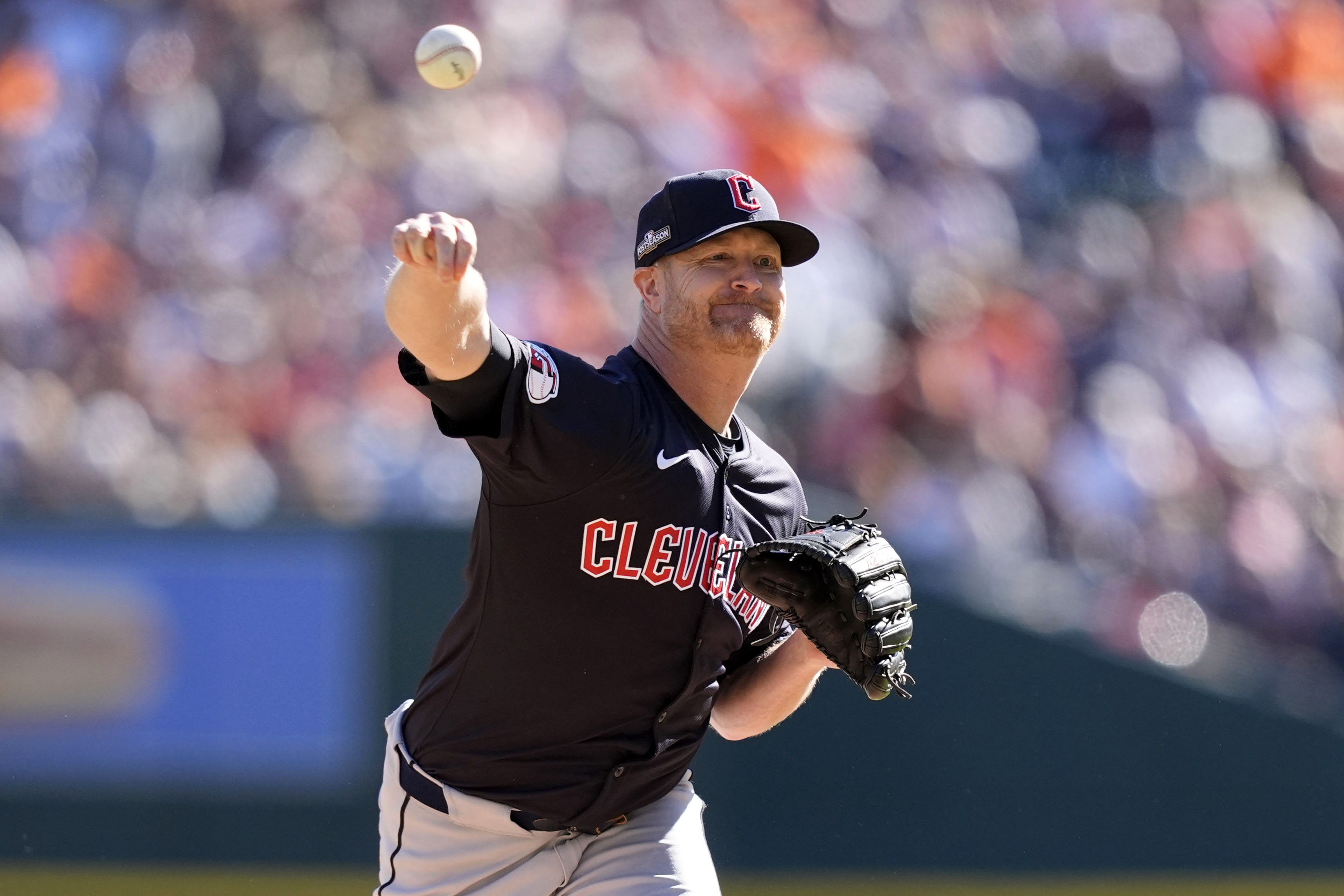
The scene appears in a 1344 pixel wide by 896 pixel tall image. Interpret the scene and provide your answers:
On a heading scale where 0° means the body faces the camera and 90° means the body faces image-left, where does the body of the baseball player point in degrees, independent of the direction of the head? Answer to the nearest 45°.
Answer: approximately 315°

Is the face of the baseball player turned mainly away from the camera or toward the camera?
toward the camera
